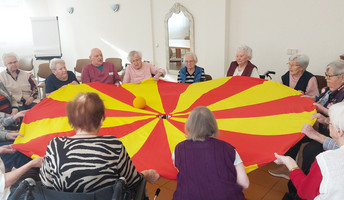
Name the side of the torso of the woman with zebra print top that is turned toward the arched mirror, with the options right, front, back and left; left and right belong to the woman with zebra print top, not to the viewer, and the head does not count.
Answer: front

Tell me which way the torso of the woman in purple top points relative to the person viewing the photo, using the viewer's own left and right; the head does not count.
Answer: facing away from the viewer

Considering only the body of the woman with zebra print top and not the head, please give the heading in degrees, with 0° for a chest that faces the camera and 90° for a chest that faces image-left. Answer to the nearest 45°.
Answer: approximately 180°

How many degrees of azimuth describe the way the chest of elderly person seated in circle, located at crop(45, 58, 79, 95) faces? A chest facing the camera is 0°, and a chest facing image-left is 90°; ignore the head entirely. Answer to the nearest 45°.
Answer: approximately 315°

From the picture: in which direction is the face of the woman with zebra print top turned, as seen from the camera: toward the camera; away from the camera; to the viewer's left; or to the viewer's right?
away from the camera

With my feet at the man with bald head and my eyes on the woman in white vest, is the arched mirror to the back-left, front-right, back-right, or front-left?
back-left

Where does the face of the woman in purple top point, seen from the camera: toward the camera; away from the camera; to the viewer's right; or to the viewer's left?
away from the camera

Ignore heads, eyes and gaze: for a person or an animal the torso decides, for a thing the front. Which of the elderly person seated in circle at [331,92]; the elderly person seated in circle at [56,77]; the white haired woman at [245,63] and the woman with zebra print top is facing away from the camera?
the woman with zebra print top

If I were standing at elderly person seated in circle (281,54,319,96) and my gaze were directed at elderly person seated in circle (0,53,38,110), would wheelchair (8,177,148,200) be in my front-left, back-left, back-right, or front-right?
front-left

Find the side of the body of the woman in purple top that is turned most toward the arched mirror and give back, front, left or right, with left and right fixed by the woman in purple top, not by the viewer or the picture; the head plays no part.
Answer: front

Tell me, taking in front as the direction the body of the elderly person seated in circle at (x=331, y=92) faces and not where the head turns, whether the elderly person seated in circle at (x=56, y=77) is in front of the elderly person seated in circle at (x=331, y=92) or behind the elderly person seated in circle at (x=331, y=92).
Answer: in front

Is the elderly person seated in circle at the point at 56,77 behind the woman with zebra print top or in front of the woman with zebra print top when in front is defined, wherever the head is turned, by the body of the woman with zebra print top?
in front

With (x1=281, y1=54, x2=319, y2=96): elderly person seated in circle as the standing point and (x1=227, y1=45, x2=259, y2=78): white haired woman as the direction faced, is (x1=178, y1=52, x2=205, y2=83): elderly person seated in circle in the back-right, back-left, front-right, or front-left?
front-left

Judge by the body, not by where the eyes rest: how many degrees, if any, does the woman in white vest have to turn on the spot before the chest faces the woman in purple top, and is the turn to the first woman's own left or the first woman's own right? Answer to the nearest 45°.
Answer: approximately 45° to the first woman's own left

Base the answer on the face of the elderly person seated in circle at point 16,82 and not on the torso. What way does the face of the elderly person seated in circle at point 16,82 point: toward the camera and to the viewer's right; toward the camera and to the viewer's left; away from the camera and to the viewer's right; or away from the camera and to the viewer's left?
toward the camera and to the viewer's right

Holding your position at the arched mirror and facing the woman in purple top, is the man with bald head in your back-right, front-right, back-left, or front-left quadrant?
front-right
